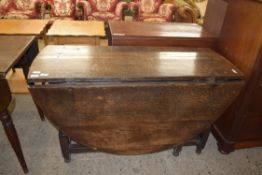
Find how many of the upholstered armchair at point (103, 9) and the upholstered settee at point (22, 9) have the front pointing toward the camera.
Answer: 2

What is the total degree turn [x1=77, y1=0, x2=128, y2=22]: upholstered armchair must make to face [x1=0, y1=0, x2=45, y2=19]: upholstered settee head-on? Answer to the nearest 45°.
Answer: approximately 90° to its right

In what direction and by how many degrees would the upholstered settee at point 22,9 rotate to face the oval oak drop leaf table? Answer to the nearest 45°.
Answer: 0° — it already faces it

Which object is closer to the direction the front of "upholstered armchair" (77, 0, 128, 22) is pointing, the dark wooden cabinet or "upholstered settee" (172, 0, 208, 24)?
the dark wooden cabinet

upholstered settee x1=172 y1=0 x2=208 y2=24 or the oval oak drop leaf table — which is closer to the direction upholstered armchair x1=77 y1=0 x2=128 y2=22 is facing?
the oval oak drop leaf table

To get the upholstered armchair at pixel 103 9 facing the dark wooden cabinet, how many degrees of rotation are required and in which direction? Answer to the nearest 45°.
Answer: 0° — it already faces it

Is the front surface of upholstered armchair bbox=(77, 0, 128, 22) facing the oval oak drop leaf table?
yes

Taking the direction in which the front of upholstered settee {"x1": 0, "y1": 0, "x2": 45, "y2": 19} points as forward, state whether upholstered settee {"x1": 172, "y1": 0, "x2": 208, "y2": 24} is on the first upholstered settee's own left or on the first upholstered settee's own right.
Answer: on the first upholstered settee's own left

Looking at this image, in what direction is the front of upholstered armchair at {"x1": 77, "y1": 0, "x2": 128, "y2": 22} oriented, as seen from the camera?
facing the viewer

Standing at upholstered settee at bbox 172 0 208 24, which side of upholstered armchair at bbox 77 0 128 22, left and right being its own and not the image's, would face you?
left
